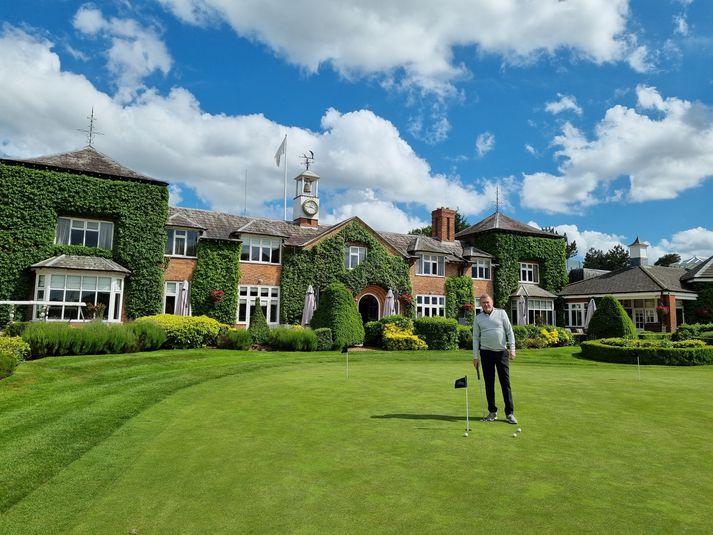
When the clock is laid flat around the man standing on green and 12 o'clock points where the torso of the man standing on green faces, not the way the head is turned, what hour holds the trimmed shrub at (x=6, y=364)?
The trimmed shrub is roughly at 3 o'clock from the man standing on green.

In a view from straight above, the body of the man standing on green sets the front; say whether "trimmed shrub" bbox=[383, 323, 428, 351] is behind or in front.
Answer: behind

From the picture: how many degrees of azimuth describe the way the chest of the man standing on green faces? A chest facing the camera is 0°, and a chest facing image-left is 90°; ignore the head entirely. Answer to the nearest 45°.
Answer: approximately 0°

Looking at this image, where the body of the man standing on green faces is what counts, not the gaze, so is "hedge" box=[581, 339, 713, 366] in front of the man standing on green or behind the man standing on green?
behind

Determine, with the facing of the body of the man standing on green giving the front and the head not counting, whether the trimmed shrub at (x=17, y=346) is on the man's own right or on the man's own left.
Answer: on the man's own right

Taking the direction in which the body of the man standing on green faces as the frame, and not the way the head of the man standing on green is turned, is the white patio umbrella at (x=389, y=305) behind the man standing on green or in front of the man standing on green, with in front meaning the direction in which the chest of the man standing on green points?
behind

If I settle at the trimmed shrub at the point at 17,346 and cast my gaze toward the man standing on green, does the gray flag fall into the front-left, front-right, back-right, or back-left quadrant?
back-left

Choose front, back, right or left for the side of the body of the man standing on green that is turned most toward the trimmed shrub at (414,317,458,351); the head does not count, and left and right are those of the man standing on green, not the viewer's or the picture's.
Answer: back

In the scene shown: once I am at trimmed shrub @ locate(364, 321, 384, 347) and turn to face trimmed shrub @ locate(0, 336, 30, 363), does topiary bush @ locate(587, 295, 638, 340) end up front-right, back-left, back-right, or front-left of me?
back-left

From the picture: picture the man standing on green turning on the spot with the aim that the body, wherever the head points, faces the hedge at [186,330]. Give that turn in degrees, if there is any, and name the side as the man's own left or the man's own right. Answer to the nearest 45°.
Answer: approximately 135° to the man's own right

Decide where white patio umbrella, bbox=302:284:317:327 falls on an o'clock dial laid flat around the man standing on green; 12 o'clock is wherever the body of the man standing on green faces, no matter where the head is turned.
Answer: The white patio umbrella is roughly at 5 o'clock from the man standing on green.

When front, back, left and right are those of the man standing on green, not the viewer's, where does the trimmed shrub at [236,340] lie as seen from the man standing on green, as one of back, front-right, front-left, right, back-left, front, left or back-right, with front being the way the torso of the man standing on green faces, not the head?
back-right

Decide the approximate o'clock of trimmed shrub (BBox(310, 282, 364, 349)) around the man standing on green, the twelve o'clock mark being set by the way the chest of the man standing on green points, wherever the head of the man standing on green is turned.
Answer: The trimmed shrub is roughly at 5 o'clock from the man standing on green.

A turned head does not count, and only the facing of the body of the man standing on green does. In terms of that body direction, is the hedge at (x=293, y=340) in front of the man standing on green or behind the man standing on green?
behind
